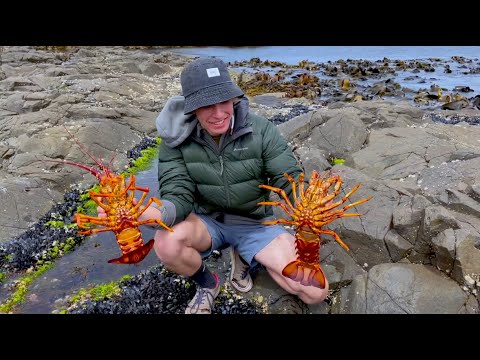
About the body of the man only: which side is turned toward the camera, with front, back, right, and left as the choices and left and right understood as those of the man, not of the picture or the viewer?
front

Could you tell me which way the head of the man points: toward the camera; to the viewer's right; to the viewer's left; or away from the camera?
toward the camera
